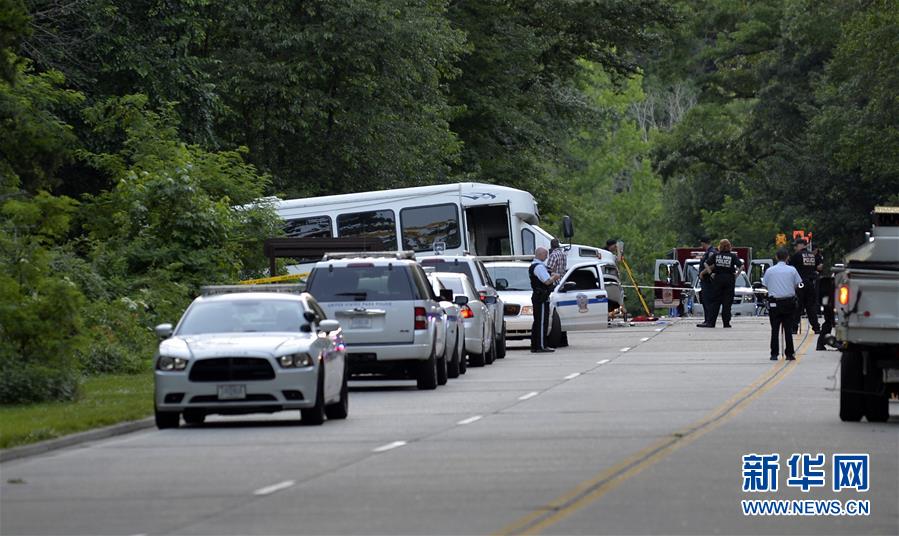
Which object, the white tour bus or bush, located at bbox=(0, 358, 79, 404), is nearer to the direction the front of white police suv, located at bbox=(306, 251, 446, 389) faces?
the white tour bus

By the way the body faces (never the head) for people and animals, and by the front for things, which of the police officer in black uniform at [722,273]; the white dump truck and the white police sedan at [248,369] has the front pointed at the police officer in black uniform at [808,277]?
the white dump truck

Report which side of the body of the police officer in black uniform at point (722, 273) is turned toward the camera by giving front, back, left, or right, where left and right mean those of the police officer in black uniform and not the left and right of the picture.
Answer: back

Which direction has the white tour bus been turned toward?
to the viewer's right

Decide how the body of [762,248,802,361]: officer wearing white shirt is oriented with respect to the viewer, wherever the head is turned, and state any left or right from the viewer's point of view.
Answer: facing away from the viewer

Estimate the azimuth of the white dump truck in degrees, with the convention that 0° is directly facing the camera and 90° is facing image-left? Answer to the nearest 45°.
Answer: approximately 180°

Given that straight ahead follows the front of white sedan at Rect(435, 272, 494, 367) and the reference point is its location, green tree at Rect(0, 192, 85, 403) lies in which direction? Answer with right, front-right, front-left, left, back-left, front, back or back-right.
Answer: back-left

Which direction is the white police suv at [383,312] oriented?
away from the camera

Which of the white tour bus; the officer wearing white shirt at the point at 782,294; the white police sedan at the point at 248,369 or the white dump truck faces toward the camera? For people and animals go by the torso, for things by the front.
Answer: the white police sedan
